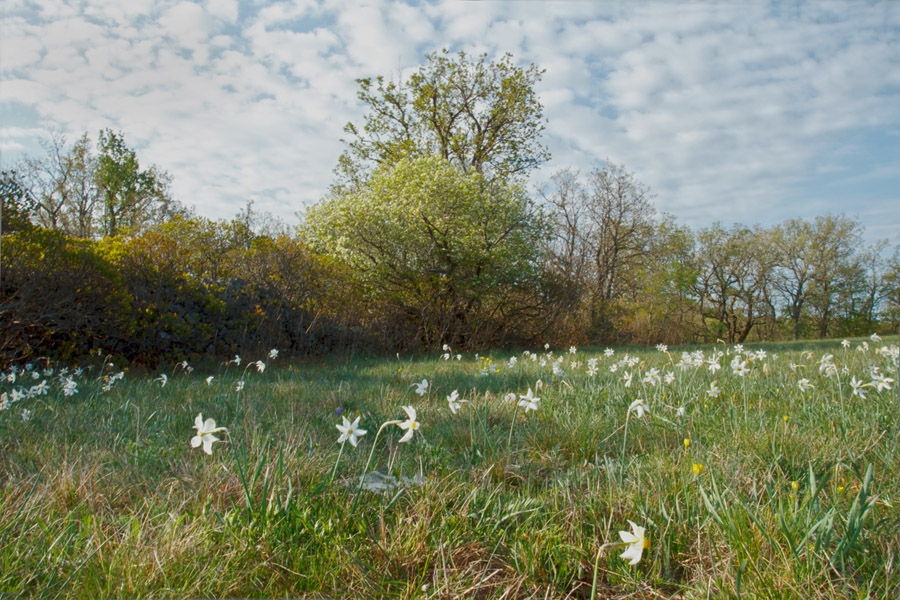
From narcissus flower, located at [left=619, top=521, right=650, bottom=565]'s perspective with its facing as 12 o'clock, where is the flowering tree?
The flowering tree is roughly at 8 o'clock from the narcissus flower.

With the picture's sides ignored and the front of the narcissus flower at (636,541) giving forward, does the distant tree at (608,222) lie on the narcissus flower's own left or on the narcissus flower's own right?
on the narcissus flower's own left

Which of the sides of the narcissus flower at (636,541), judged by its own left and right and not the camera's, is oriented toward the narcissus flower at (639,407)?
left

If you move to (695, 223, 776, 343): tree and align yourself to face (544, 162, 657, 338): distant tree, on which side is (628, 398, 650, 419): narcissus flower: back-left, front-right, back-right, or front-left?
front-left

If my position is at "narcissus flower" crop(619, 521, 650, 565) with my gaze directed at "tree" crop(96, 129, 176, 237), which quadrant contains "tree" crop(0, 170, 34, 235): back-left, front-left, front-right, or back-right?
front-left

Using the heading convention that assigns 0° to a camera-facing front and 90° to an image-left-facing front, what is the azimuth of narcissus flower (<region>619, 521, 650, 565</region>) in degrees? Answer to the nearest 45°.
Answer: approximately 270°

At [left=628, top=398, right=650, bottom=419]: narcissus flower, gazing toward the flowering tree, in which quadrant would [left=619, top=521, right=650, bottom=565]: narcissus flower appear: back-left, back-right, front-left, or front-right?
back-left

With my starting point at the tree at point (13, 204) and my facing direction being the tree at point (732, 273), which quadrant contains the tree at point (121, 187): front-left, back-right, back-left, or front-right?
front-left

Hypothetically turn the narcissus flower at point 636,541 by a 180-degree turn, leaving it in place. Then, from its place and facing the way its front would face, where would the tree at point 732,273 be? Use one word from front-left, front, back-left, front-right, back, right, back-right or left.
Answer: right

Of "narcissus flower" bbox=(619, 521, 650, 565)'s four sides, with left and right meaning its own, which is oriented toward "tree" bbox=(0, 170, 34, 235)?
left

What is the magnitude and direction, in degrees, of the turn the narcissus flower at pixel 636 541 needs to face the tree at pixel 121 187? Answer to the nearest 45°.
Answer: approximately 135° to its left

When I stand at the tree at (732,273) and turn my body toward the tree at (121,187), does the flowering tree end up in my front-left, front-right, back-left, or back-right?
front-left
